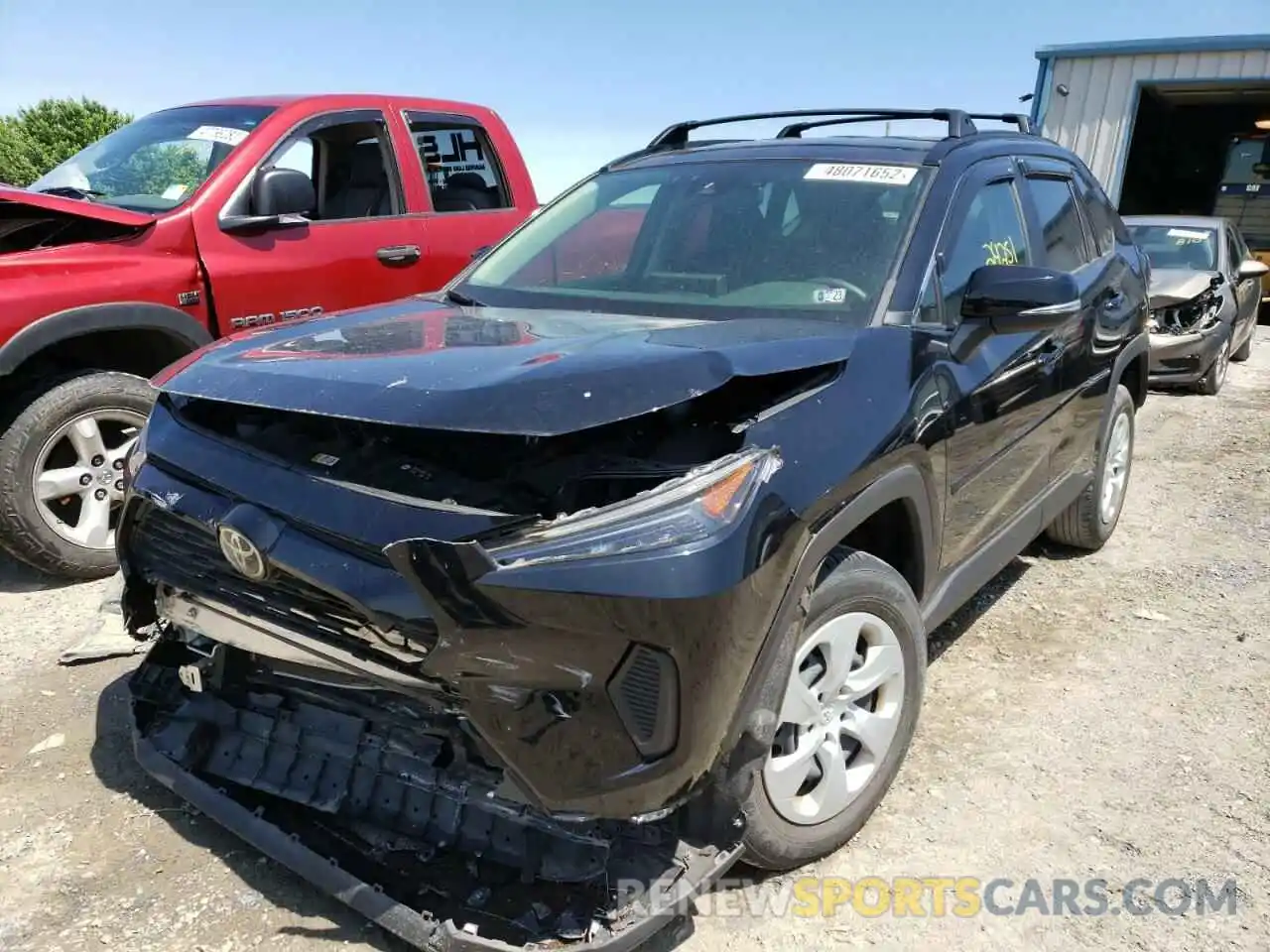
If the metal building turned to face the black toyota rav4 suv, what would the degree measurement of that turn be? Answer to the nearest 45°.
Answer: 0° — it already faces it

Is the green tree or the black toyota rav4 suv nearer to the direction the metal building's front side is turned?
the black toyota rav4 suv

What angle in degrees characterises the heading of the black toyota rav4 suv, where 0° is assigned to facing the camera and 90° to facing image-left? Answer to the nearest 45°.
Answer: approximately 45°

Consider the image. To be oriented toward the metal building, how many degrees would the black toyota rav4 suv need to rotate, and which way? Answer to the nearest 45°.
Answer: approximately 180°

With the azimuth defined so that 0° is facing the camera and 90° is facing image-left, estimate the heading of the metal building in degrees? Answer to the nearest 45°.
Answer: approximately 0°

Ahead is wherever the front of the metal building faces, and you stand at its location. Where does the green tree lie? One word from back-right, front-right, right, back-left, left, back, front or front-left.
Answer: right

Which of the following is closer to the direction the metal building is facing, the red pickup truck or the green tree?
the red pickup truck

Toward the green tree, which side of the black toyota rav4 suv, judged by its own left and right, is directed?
right

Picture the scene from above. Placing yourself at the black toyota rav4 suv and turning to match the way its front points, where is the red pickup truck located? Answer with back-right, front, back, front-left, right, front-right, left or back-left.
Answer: right
